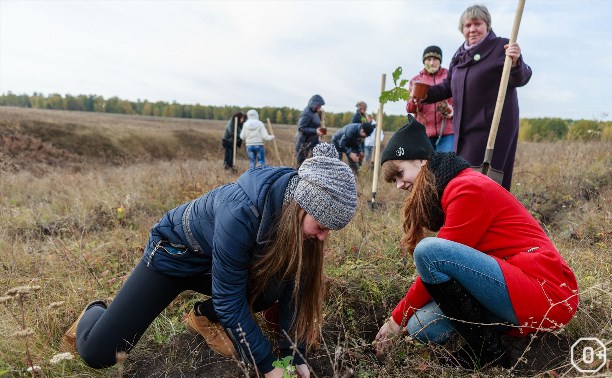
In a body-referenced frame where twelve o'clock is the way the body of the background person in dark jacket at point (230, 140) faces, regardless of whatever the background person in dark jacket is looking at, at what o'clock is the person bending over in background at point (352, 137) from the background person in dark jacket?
The person bending over in background is roughly at 2 o'clock from the background person in dark jacket.

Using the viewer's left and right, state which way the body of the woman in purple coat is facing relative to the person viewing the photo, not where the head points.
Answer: facing the viewer and to the left of the viewer

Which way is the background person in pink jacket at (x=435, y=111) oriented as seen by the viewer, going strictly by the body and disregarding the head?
toward the camera

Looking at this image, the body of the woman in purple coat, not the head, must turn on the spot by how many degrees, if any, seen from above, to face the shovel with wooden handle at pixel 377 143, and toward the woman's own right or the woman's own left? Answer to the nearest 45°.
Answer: approximately 90° to the woman's own right

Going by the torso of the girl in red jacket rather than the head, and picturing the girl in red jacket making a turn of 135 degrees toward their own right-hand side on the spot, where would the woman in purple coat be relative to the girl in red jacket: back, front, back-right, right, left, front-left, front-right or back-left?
front-left

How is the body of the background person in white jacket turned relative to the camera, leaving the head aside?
away from the camera

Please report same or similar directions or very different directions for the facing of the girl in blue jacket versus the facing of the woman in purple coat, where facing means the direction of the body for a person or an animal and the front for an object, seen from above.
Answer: very different directions

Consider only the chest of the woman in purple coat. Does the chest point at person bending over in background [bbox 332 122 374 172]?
no

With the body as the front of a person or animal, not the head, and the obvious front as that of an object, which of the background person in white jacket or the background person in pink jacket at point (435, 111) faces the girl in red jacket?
the background person in pink jacket

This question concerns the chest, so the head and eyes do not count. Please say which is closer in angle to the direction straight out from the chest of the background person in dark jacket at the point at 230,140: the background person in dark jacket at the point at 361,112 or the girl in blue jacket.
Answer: the background person in dark jacket

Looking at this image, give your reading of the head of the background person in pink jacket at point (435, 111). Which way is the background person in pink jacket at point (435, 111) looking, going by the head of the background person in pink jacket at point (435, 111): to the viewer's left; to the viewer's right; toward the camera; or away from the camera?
toward the camera

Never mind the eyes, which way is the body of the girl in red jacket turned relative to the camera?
to the viewer's left

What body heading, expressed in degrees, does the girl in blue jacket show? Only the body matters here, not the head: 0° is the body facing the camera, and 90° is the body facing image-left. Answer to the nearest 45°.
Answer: approximately 270°

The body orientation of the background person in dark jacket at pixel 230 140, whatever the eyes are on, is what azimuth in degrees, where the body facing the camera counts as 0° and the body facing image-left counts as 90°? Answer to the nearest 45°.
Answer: approximately 270°
